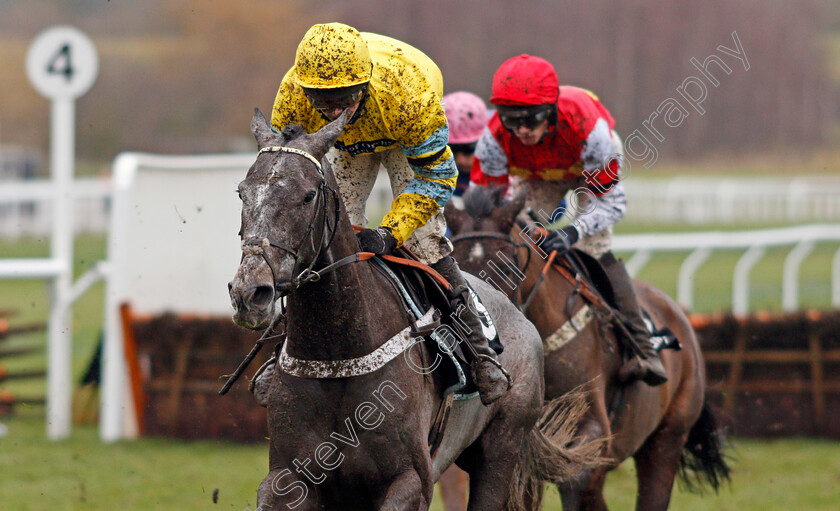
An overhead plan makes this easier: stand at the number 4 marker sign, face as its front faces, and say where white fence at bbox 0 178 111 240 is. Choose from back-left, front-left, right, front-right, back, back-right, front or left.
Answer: back

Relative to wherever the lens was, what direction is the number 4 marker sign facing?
facing the viewer

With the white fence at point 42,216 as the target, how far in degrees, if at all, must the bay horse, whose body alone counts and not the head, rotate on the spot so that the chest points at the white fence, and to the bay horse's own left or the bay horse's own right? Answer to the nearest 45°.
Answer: approximately 90° to the bay horse's own right

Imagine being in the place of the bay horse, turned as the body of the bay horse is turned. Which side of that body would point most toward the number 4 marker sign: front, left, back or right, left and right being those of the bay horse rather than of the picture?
right

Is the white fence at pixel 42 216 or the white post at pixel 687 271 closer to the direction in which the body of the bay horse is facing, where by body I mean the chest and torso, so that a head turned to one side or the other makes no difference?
the white fence

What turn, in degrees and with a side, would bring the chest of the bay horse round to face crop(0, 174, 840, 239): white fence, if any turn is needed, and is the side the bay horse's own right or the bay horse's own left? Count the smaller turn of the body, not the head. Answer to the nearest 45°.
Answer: approximately 135° to the bay horse's own right

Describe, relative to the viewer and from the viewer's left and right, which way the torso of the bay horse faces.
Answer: facing the viewer and to the left of the viewer

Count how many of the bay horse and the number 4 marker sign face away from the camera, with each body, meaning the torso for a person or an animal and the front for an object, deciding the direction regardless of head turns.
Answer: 0

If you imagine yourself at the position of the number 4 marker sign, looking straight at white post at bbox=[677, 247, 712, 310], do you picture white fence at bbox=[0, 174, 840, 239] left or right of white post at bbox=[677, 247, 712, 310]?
left

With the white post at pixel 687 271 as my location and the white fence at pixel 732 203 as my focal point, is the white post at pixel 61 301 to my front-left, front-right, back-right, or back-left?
back-left

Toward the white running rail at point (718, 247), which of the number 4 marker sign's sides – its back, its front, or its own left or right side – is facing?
left

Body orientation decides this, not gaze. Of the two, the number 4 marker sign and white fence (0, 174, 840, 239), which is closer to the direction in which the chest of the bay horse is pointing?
the number 4 marker sign

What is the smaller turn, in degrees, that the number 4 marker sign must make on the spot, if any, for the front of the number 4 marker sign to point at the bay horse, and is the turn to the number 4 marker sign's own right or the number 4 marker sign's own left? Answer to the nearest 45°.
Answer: approximately 45° to the number 4 marker sign's own left

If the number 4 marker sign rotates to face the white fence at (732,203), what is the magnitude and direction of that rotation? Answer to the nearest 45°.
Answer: approximately 135° to its left
